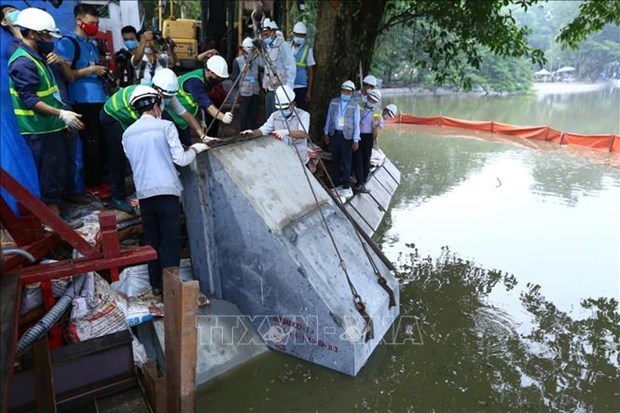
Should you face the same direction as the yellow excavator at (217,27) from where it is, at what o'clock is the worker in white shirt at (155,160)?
The worker in white shirt is roughly at 12 o'clock from the yellow excavator.

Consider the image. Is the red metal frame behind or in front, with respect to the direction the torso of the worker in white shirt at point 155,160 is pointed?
behind

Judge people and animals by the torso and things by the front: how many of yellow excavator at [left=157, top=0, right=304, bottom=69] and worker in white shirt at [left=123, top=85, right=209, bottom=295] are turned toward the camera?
1

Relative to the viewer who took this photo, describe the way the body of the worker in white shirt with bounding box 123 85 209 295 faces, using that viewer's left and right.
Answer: facing away from the viewer and to the right of the viewer

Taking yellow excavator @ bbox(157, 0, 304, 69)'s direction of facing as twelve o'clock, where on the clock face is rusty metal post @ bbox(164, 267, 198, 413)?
The rusty metal post is roughly at 12 o'clock from the yellow excavator.

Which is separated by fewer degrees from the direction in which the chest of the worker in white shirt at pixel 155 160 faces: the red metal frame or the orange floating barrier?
the orange floating barrier

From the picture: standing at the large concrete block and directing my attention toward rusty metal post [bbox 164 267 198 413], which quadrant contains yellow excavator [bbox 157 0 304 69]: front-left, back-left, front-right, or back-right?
back-right

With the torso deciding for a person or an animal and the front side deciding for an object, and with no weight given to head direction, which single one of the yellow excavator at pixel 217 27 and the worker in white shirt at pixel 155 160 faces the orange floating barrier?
the worker in white shirt

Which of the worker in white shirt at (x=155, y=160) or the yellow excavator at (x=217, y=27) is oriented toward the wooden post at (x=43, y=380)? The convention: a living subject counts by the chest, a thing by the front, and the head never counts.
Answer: the yellow excavator

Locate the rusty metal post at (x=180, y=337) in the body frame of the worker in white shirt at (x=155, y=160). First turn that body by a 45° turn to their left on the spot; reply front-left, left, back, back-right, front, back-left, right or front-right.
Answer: back

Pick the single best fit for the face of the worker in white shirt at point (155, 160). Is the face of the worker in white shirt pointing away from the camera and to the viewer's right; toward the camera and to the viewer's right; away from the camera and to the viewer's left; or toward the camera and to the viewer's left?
away from the camera and to the viewer's right
